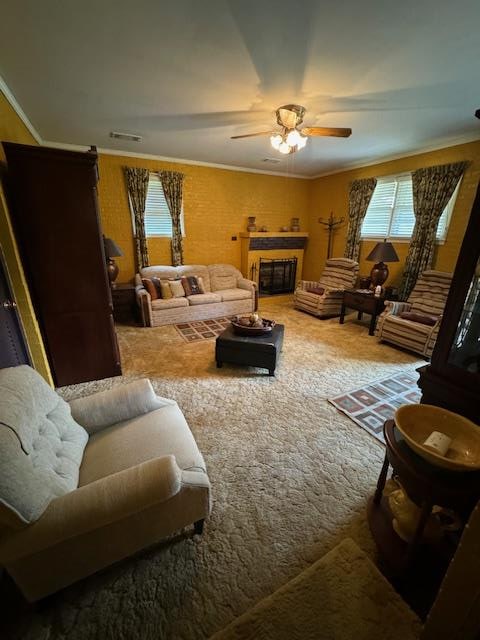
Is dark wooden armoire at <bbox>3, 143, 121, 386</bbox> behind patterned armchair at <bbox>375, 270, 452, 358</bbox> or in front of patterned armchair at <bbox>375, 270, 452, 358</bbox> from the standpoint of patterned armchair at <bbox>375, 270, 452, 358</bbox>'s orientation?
in front

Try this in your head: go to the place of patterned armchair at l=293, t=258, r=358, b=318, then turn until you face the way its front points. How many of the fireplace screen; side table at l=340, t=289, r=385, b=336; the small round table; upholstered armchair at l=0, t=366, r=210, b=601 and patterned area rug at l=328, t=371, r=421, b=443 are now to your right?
1

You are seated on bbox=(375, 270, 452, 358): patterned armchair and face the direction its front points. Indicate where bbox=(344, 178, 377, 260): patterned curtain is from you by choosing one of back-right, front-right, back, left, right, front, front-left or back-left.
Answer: right

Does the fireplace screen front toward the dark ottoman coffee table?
yes

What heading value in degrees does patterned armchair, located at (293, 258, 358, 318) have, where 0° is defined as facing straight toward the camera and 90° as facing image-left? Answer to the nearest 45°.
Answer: approximately 45°

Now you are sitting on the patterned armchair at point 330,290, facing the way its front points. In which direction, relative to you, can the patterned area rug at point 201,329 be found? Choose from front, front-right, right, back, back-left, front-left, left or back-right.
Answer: front

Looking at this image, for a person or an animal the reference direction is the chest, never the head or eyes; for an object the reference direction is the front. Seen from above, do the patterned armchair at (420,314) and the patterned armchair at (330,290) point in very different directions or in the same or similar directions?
same or similar directions

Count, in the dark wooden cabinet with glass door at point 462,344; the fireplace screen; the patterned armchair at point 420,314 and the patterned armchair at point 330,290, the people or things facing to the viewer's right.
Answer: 0

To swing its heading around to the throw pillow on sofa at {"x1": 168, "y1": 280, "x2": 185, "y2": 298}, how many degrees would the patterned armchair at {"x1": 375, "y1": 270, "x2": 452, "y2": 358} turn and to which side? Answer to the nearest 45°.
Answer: approximately 45° to its right

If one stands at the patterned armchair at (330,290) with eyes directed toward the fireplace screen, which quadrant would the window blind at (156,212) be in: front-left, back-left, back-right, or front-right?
front-left

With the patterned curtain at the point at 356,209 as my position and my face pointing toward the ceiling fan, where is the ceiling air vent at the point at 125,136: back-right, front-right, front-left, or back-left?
front-right

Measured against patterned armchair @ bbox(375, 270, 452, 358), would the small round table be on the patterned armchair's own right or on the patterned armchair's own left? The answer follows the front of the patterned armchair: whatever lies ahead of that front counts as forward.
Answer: on the patterned armchair's own left

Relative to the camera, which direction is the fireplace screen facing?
toward the camera

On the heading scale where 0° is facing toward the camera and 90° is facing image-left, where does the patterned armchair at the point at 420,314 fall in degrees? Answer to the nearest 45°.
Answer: approximately 45°

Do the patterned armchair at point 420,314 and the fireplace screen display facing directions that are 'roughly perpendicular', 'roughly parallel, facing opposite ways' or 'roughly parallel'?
roughly perpendicular

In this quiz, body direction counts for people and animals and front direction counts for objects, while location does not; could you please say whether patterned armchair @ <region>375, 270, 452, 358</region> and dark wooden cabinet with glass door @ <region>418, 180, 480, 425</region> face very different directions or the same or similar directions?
same or similar directions

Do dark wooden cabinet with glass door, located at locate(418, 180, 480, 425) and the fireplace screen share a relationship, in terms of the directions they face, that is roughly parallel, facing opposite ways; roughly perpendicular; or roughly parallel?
roughly perpendicular

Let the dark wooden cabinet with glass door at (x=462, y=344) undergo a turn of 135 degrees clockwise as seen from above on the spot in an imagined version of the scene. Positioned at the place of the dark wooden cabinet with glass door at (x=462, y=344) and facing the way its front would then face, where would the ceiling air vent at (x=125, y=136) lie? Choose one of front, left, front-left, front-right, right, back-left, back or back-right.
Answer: left

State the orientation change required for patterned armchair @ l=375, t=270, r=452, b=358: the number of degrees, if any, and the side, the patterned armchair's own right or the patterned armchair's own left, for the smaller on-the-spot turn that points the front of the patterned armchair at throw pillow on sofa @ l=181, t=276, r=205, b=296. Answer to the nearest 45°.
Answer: approximately 45° to the patterned armchair's own right

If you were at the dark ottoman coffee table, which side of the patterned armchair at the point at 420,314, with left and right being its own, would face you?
front

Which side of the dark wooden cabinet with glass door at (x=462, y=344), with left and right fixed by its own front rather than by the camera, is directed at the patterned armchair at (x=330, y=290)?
right
